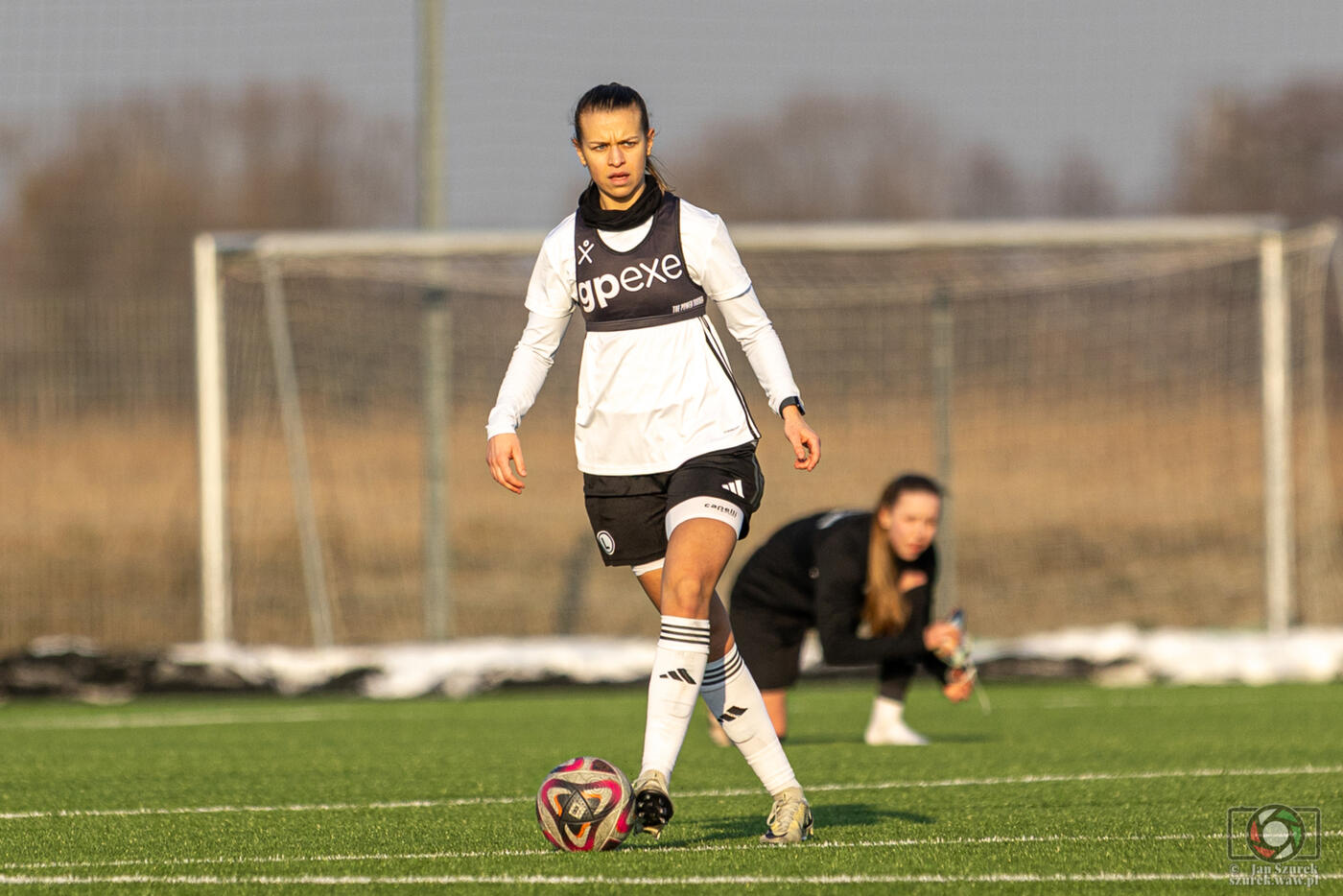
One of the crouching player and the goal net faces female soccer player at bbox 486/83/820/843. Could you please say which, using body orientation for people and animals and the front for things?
the goal net

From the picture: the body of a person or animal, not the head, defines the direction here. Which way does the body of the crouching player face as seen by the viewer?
to the viewer's right

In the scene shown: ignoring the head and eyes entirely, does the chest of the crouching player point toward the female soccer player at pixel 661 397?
no

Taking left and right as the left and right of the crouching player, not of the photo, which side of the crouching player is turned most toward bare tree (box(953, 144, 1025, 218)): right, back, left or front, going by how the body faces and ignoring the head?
left

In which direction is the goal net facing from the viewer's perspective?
toward the camera

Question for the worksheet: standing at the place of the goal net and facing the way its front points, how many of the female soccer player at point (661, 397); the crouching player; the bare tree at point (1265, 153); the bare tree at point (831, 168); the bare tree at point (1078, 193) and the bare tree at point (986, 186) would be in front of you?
2

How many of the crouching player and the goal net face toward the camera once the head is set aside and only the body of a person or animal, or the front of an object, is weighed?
1

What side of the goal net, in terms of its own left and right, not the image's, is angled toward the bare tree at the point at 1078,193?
back

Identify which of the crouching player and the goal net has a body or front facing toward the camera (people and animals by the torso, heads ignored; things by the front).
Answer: the goal net

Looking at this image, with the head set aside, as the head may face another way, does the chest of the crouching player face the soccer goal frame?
no

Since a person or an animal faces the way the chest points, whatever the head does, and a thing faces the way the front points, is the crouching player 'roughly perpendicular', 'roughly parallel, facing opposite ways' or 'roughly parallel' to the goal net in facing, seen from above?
roughly perpendicular

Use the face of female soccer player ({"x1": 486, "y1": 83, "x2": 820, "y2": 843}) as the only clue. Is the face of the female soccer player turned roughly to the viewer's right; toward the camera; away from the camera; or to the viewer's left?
toward the camera

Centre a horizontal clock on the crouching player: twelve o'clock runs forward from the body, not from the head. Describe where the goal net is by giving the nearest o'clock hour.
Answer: The goal net is roughly at 9 o'clock from the crouching player.

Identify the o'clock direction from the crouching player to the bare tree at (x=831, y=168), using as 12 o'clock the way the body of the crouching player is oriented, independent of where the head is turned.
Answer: The bare tree is roughly at 9 o'clock from the crouching player.

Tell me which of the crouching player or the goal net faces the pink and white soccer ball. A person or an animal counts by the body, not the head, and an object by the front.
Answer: the goal net

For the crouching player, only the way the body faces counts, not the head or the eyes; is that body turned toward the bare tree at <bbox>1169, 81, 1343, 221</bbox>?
no

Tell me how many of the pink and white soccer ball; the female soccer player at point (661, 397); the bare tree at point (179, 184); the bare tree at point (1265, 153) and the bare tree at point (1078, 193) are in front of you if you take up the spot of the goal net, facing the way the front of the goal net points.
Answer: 2

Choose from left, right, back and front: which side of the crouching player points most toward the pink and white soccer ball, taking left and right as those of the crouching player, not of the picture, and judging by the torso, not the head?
right

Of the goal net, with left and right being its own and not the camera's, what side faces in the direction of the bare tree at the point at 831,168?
back

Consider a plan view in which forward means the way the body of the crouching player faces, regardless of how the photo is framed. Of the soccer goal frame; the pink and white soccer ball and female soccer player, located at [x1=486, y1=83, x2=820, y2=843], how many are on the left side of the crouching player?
1
